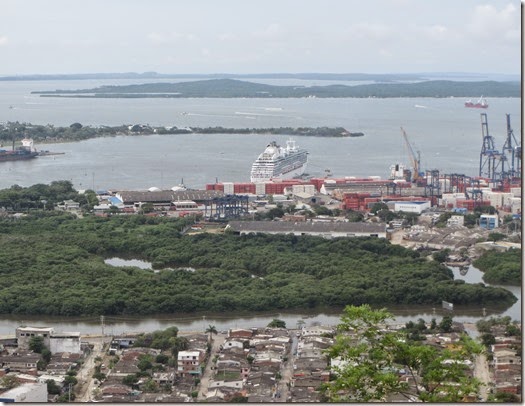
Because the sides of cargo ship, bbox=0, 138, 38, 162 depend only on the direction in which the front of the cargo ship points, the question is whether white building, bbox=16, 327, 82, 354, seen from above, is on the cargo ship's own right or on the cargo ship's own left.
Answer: on the cargo ship's own left

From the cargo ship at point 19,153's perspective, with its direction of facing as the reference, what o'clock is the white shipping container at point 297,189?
The white shipping container is roughly at 8 o'clock from the cargo ship.

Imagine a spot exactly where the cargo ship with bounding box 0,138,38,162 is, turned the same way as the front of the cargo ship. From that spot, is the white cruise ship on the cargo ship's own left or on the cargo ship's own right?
on the cargo ship's own left

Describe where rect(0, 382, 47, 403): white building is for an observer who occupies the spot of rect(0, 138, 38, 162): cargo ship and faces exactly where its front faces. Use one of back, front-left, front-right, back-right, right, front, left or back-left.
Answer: left

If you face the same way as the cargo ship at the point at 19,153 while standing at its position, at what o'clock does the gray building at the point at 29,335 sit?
The gray building is roughly at 9 o'clock from the cargo ship.

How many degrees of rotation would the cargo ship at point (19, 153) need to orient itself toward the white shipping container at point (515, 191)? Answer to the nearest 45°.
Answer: approximately 135° to its left

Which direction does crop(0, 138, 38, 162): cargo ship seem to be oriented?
to the viewer's left

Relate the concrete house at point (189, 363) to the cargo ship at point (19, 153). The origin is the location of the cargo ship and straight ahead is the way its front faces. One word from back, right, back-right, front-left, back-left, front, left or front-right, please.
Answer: left

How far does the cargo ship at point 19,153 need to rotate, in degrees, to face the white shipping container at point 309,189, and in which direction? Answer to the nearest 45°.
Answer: approximately 135° to its left

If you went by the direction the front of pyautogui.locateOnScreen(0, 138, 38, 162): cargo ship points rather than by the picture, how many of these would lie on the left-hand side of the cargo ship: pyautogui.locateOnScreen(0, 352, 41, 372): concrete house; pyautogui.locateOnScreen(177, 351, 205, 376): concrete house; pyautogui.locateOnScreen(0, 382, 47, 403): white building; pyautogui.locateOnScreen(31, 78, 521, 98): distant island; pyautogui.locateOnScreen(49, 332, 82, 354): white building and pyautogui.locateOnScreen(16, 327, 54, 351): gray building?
5

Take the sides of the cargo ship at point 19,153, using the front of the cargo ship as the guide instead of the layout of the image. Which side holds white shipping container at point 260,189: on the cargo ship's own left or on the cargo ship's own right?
on the cargo ship's own left

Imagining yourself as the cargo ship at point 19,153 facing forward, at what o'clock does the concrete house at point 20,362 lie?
The concrete house is roughly at 9 o'clock from the cargo ship.

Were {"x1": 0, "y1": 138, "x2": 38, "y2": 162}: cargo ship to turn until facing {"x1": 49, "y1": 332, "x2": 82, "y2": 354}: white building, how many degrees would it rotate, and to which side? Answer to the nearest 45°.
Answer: approximately 90° to its left

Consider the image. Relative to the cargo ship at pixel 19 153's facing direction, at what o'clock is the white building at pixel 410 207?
The white building is roughly at 8 o'clock from the cargo ship.
